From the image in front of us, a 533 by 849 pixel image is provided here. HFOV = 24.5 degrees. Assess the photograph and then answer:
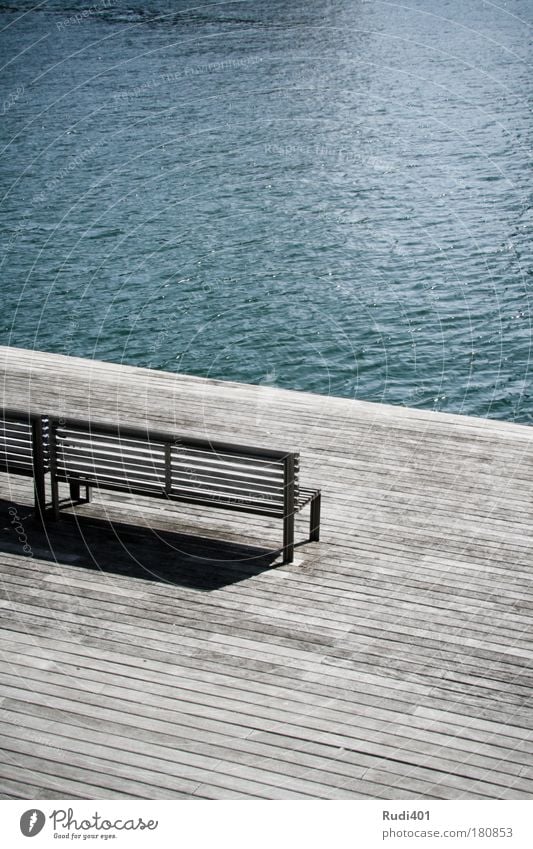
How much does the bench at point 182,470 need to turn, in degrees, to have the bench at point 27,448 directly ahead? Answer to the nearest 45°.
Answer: approximately 90° to its left

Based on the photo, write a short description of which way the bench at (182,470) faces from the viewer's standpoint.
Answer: facing away from the viewer and to the right of the viewer
